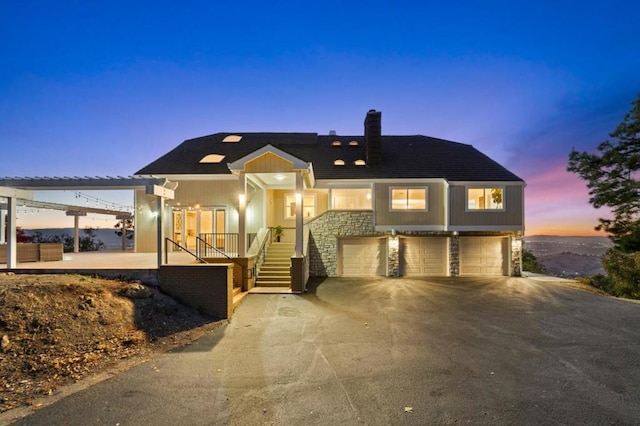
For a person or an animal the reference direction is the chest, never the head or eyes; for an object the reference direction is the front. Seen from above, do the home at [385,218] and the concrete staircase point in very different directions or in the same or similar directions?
same or similar directions

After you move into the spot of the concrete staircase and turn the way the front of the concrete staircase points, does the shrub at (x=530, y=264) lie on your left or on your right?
on your left

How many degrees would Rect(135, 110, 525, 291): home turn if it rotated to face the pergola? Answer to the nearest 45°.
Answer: approximately 45° to its right

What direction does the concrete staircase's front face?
toward the camera

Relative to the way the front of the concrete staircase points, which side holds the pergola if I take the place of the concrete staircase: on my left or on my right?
on my right

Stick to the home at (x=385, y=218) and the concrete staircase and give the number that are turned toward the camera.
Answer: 2

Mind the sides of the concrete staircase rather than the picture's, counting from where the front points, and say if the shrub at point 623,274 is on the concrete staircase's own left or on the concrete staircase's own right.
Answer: on the concrete staircase's own left

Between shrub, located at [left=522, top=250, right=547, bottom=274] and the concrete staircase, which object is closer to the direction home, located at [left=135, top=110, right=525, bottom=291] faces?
the concrete staircase

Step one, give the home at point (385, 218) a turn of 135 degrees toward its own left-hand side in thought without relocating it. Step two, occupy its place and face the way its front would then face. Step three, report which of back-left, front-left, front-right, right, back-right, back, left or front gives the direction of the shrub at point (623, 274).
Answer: front-right

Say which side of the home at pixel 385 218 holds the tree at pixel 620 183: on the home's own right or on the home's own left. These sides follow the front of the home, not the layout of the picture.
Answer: on the home's own left
